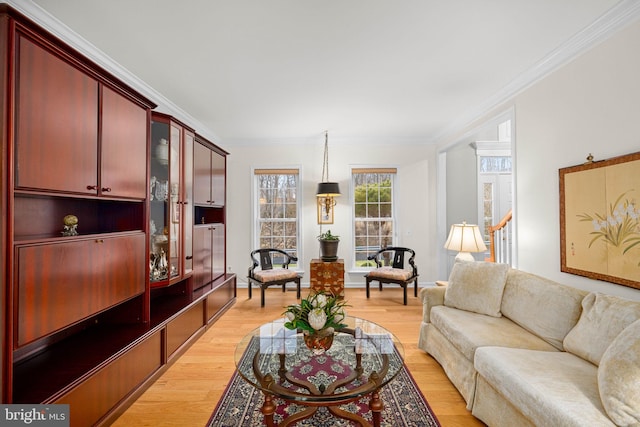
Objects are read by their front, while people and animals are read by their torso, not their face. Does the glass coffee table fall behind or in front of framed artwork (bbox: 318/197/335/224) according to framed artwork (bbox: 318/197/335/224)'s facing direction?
in front

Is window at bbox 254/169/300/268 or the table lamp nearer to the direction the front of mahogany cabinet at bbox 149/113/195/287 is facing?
the table lamp

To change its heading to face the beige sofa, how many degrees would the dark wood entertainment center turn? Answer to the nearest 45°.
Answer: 0° — it already faces it

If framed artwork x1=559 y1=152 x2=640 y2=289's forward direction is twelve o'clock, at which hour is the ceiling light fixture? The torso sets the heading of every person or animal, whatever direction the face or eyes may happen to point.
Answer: The ceiling light fixture is roughly at 2 o'clock from the framed artwork.

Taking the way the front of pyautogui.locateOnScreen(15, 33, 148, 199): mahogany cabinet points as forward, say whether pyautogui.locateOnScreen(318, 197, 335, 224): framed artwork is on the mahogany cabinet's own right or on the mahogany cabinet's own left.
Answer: on the mahogany cabinet's own left

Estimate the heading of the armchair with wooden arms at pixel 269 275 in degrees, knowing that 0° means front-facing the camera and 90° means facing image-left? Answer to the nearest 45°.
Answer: approximately 315°

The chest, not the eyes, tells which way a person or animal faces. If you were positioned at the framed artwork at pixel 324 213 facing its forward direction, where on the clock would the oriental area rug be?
The oriental area rug is roughly at 12 o'clock from the framed artwork.

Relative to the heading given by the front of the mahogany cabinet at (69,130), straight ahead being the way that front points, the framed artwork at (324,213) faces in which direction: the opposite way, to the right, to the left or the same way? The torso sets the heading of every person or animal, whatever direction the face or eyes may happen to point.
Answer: to the right

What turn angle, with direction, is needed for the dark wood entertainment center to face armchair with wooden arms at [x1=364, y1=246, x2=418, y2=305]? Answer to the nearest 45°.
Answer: approximately 45° to its left
